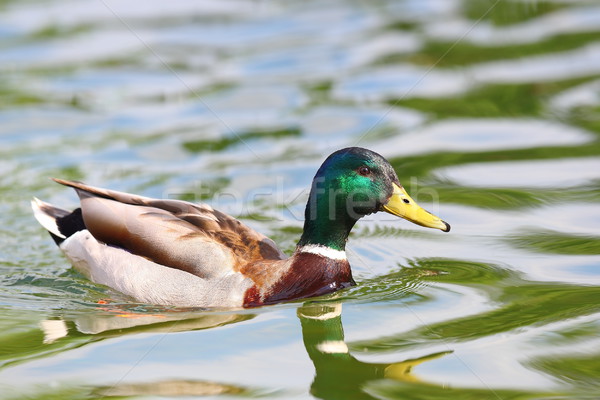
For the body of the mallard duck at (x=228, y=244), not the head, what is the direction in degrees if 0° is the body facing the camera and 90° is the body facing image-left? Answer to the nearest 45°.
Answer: approximately 270°
